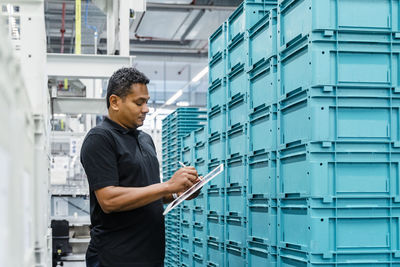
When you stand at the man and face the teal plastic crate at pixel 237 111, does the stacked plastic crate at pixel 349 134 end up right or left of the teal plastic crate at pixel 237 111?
right

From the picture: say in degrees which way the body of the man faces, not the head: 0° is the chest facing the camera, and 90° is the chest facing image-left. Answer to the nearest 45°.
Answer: approximately 315°

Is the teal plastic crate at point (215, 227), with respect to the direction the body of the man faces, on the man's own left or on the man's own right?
on the man's own left

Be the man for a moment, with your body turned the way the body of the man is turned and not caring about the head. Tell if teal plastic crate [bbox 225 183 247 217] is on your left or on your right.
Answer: on your left
